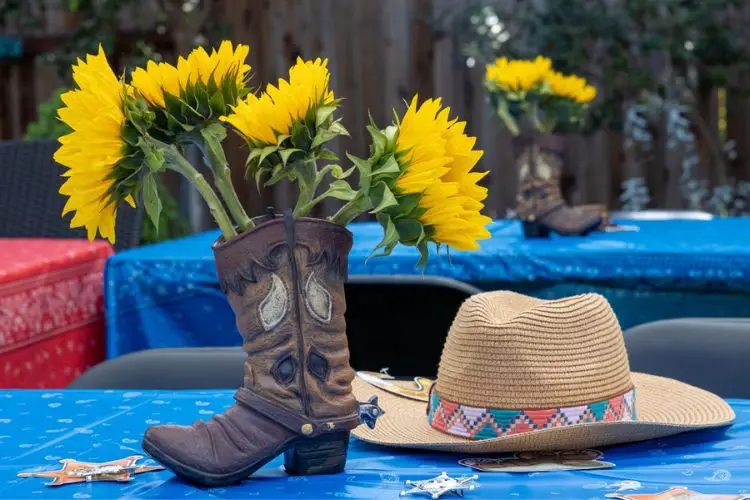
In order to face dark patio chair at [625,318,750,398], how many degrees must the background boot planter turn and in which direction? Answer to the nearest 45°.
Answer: approximately 90° to its right

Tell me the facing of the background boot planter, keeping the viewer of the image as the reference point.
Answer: facing to the right of the viewer

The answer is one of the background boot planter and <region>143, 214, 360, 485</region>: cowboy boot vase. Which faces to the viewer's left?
the cowboy boot vase

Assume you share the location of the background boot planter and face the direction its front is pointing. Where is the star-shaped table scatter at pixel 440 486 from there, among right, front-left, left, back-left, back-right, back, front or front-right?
right

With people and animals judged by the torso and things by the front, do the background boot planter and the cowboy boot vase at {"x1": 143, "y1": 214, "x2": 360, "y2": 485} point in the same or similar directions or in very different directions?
very different directions

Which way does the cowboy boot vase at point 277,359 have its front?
to the viewer's left

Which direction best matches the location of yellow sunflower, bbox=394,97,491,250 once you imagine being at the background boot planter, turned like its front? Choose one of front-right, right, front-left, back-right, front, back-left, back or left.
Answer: right
